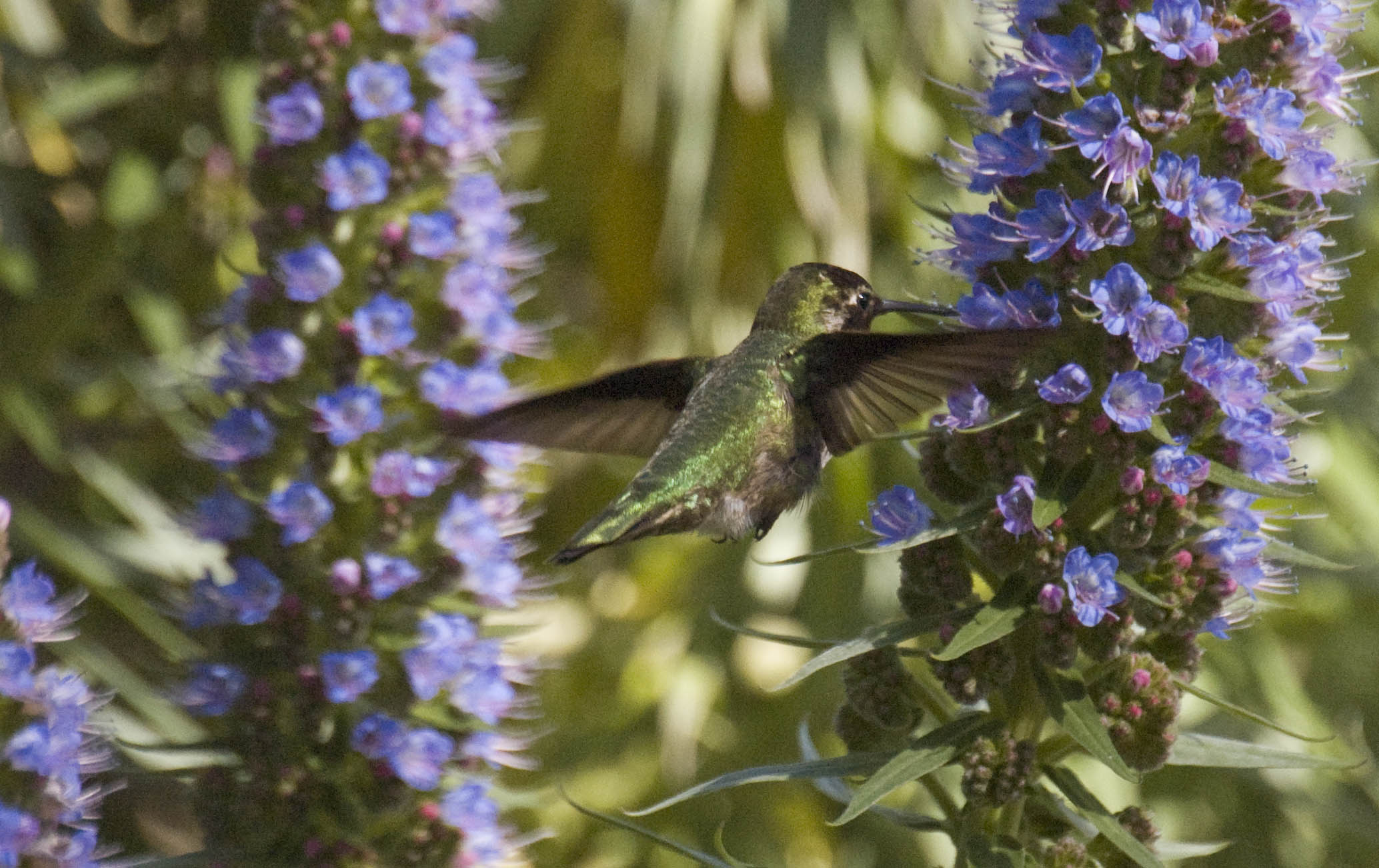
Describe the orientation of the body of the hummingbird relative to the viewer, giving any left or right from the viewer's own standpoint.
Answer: facing away from the viewer and to the right of the viewer

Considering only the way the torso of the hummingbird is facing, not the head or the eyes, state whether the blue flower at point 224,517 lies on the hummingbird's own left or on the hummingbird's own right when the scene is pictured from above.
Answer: on the hummingbird's own left

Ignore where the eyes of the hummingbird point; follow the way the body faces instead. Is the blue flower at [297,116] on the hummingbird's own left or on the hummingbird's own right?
on the hummingbird's own left

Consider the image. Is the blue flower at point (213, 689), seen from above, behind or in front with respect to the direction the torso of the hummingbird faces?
behind

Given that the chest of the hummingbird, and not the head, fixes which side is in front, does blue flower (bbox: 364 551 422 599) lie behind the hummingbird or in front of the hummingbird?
behind

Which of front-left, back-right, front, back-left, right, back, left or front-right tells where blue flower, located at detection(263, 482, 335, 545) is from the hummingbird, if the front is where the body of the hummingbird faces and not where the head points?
back-left

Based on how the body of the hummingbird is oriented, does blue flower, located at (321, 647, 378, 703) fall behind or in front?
behind

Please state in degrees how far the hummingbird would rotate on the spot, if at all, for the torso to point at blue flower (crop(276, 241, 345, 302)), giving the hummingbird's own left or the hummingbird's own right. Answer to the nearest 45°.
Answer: approximately 135° to the hummingbird's own left
